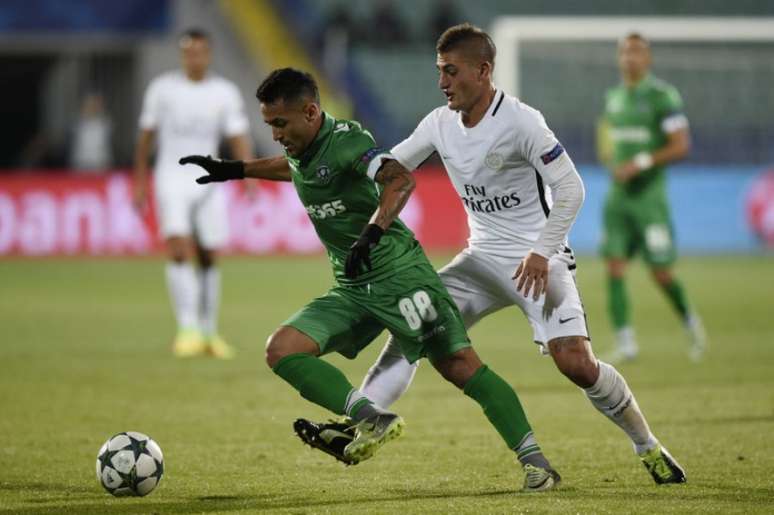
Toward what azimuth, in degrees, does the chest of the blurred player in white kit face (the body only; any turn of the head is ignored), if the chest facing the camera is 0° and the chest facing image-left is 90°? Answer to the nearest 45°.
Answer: approximately 0°

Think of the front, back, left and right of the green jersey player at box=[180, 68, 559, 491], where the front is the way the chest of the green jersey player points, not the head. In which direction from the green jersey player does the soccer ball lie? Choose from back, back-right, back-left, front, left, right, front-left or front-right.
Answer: front-right

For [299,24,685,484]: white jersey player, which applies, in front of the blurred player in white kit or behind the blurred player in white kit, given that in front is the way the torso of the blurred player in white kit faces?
in front

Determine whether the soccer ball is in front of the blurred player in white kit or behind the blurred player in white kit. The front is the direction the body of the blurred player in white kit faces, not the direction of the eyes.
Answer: in front

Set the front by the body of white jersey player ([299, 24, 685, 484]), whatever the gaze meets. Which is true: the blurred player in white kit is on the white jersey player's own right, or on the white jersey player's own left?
on the white jersey player's own right

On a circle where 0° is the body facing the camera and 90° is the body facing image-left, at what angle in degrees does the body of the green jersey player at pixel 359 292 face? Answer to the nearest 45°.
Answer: approximately 45°

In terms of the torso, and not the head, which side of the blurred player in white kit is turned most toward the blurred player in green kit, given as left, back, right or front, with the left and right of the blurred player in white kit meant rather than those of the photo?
left
